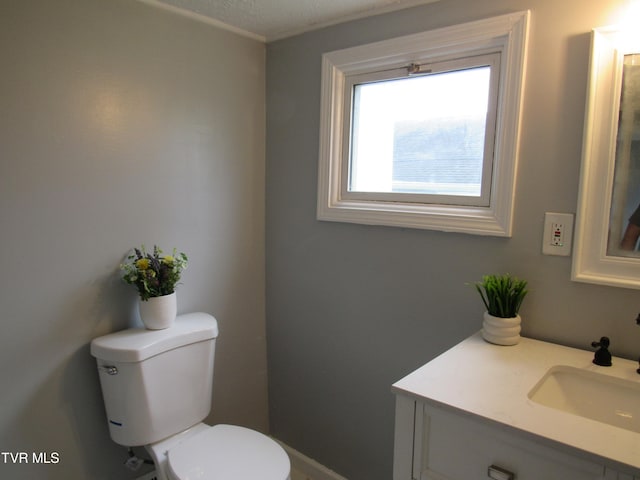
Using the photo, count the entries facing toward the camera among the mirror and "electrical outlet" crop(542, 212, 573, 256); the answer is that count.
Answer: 2

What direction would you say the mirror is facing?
toward the camera

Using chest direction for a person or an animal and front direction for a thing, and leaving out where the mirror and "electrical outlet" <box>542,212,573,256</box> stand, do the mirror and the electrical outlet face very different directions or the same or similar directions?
same or similar directions

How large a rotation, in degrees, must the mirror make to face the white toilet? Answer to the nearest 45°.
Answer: approximately 45° to its right

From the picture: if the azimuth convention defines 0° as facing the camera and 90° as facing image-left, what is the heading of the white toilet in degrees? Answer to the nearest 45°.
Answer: approximately 315°

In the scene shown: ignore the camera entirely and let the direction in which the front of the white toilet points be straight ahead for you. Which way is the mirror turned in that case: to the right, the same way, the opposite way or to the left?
to the right

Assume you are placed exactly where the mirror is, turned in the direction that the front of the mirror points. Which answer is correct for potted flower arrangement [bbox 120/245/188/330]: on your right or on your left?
on your right

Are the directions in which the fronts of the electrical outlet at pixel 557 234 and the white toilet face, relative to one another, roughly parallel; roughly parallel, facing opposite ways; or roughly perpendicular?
roughly perpendicular

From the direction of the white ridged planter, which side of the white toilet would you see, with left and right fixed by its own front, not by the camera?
front

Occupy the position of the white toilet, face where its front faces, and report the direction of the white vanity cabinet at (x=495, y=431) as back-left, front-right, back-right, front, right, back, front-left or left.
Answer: front

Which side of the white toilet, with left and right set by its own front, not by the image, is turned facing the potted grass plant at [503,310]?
front

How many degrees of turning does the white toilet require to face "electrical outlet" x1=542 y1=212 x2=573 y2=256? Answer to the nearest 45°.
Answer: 0° — it already faces it
